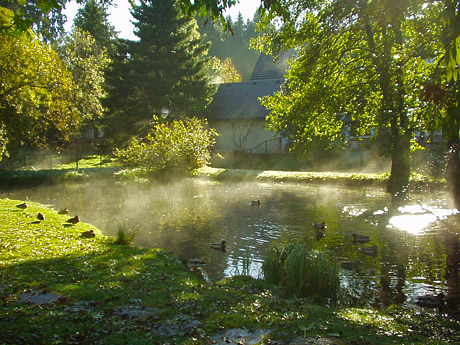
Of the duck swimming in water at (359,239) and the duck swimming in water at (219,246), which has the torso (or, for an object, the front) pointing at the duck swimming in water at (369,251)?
the duck swimming in water at (219,246)

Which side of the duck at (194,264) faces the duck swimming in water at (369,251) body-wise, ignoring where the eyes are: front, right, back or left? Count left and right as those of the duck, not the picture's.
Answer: front

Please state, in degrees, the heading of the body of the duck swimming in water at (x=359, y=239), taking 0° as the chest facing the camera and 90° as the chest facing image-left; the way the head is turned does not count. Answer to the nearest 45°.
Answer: approximately 90°

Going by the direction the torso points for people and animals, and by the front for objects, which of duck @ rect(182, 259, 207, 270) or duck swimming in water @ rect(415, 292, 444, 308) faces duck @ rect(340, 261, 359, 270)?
duck @ rect(182, 259, 207, 270)

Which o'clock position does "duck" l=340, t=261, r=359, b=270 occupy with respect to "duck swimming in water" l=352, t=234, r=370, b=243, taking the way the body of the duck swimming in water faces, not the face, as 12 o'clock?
The duck is roughly at 9 o'clock from the duck swimming in water.

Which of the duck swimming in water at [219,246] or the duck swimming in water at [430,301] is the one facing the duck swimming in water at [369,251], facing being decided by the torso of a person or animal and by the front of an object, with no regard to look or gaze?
the duck swimming in water at [219,246]
